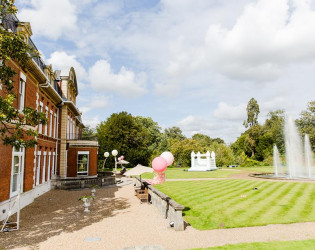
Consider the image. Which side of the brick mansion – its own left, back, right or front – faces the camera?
right

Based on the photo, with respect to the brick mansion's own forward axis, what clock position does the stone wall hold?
The stone wall is roughly at 2 o'clock from the brick mansion.
